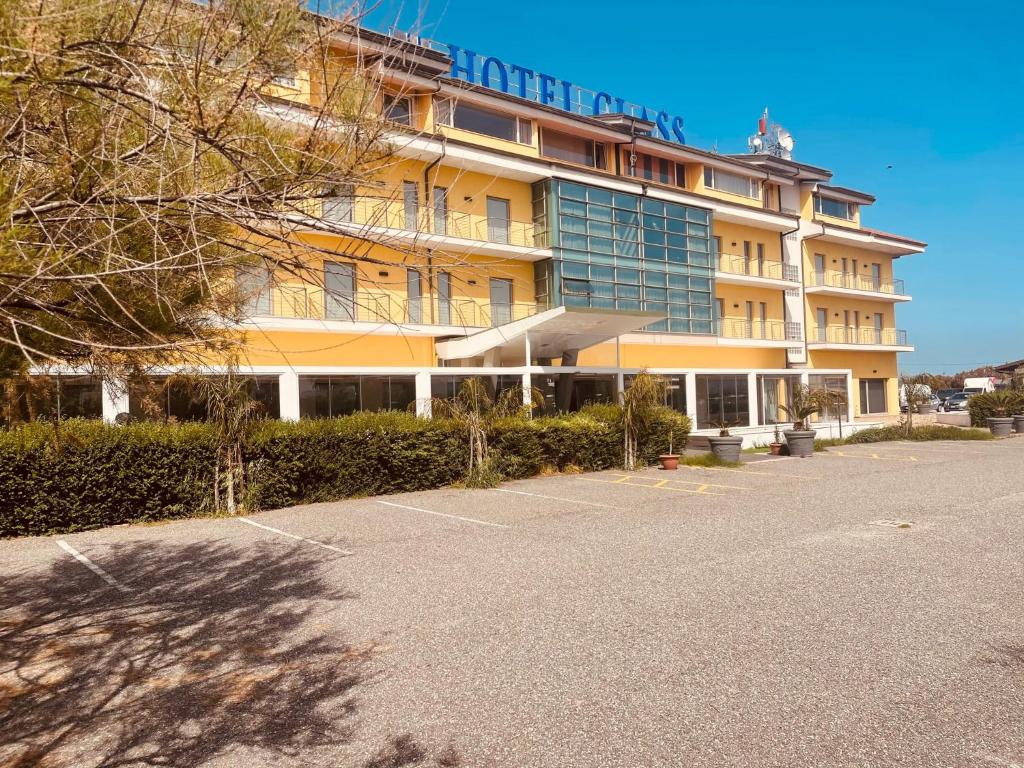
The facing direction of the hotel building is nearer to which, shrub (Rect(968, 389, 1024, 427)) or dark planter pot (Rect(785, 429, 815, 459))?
the dark planter pot

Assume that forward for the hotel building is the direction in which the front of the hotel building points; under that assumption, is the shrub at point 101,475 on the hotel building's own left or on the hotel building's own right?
on the hotel building's own right

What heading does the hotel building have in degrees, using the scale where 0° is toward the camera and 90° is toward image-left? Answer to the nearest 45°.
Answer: approximately 315°

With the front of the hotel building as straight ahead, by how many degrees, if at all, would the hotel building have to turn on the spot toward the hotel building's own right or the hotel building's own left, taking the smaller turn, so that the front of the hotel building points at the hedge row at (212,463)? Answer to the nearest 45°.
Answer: approximately 90° to the hotel building's own right

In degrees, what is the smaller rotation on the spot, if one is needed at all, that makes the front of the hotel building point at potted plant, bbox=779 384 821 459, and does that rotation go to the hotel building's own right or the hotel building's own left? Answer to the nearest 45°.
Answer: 0° — it already faces it

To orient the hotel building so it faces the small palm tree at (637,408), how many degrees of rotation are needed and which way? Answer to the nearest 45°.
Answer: approximately 45° to its right
